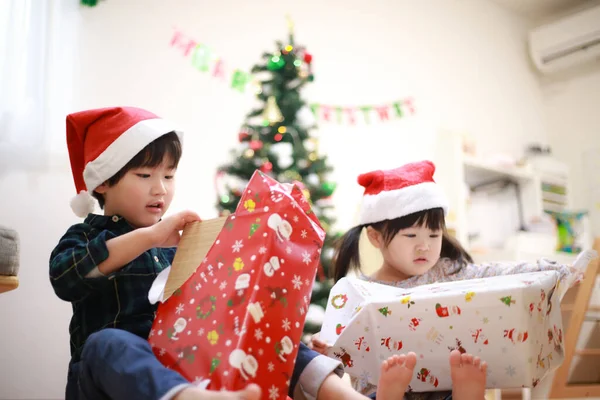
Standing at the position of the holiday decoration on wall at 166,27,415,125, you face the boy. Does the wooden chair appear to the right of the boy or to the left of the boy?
left

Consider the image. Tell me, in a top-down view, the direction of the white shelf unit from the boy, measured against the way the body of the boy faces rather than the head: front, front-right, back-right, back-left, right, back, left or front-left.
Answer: left

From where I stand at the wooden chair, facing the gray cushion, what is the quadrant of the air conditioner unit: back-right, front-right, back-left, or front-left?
back-right

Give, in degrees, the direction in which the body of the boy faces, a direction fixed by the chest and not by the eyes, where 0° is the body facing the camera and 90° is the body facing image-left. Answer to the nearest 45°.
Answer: approximately 315°

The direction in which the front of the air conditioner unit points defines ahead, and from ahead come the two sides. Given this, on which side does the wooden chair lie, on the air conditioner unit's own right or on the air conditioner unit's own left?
on the air conditioner unit's own left

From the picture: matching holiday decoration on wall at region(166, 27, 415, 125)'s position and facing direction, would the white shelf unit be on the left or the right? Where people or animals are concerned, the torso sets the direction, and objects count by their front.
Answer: on its left

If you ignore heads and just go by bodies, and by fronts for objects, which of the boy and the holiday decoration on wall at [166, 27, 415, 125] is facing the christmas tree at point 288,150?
the holiday decoration on wall

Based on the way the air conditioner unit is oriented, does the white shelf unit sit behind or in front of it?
in front

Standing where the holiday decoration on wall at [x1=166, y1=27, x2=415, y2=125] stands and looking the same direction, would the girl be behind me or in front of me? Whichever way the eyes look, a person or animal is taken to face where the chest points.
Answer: in front
